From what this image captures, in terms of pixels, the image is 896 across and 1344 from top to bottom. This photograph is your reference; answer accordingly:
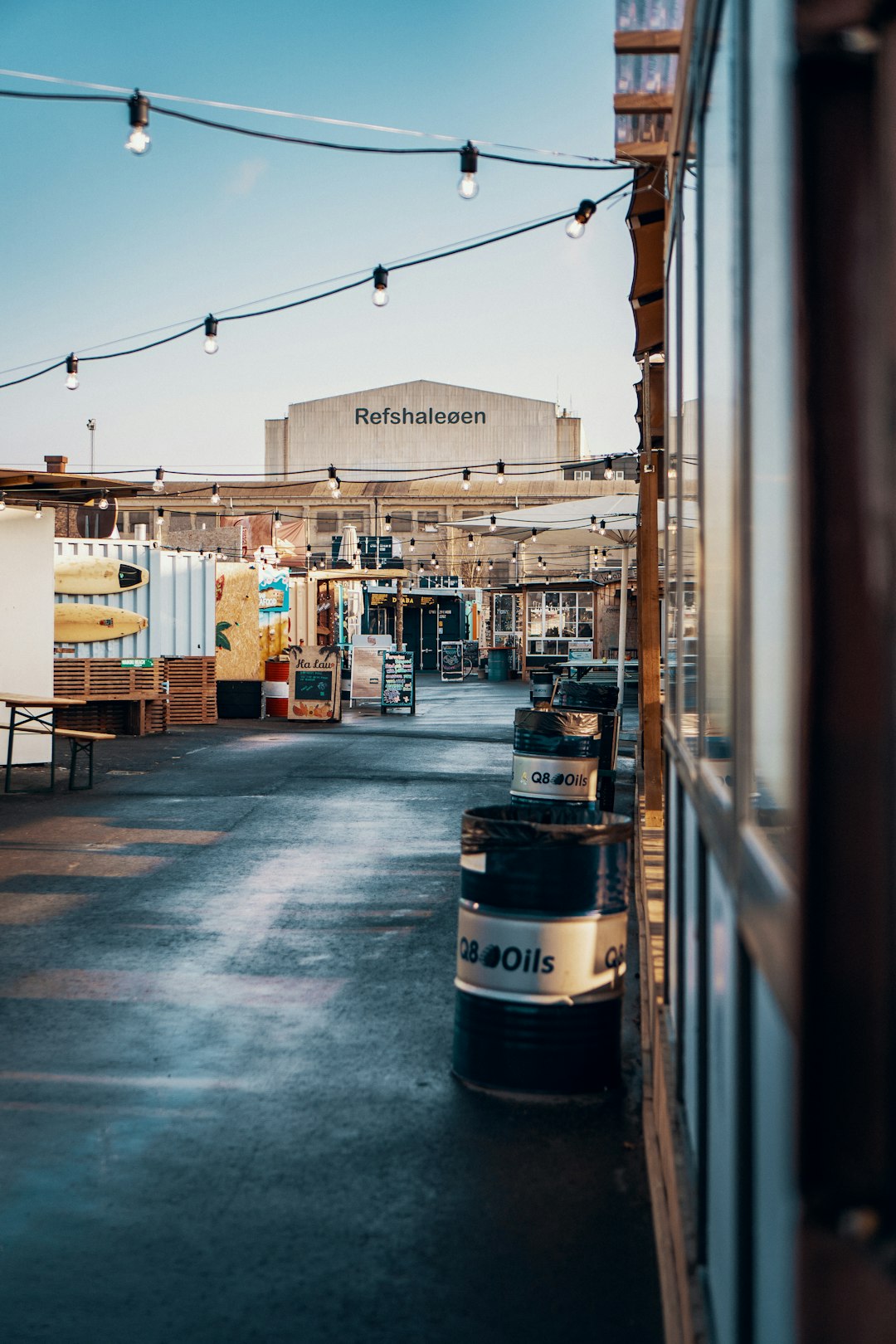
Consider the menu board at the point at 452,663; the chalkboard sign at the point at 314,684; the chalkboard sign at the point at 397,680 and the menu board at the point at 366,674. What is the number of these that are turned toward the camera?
4

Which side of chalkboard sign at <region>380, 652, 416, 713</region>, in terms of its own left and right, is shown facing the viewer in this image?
front

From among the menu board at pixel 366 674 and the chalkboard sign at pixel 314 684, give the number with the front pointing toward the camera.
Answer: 2

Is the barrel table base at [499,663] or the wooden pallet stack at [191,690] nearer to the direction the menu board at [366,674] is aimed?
the wooden pallet stack

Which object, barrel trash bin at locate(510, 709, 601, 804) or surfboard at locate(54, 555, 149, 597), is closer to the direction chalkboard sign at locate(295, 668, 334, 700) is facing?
the barrel trash bin

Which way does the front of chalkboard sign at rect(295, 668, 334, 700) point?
toward the camera

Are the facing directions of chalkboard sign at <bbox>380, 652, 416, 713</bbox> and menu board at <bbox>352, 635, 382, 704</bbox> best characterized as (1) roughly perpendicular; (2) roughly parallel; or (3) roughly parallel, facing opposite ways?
roughly parallel

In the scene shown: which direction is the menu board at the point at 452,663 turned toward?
toward the camera

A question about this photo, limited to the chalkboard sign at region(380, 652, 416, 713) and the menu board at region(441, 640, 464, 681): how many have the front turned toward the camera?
2

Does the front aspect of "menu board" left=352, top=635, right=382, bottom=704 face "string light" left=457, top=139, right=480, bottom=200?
yes

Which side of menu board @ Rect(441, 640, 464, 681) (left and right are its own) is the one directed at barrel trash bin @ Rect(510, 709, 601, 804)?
front

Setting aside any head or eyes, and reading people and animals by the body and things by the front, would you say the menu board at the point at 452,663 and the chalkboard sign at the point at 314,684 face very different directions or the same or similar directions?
same or similar directions

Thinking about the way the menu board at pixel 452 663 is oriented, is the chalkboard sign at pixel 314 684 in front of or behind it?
in front

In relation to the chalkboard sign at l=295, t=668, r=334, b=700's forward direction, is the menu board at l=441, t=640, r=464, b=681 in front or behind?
behind

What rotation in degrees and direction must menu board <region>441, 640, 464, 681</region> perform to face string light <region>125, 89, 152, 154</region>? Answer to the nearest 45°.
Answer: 0° — it already faces it

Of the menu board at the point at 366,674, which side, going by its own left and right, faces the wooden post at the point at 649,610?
front
